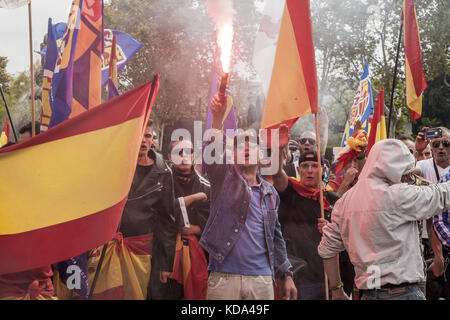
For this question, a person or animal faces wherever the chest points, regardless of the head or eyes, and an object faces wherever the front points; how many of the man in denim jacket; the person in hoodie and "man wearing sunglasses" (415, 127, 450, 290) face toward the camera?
2

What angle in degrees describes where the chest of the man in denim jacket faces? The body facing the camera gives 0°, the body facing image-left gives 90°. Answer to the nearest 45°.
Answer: approximately 0°

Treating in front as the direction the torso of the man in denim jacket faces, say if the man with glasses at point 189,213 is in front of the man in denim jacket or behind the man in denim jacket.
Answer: behind

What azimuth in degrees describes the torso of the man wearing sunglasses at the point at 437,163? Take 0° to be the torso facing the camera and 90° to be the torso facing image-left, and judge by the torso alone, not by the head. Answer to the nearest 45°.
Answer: approximately 0°

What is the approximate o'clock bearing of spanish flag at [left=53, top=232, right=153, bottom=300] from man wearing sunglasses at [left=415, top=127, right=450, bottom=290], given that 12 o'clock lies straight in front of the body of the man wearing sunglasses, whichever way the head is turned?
The spanish flag is roughly at 2 o'clock from the man wearing sunglasses.

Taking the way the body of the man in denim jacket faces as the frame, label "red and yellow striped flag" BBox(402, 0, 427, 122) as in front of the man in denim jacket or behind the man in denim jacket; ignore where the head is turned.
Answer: behind
